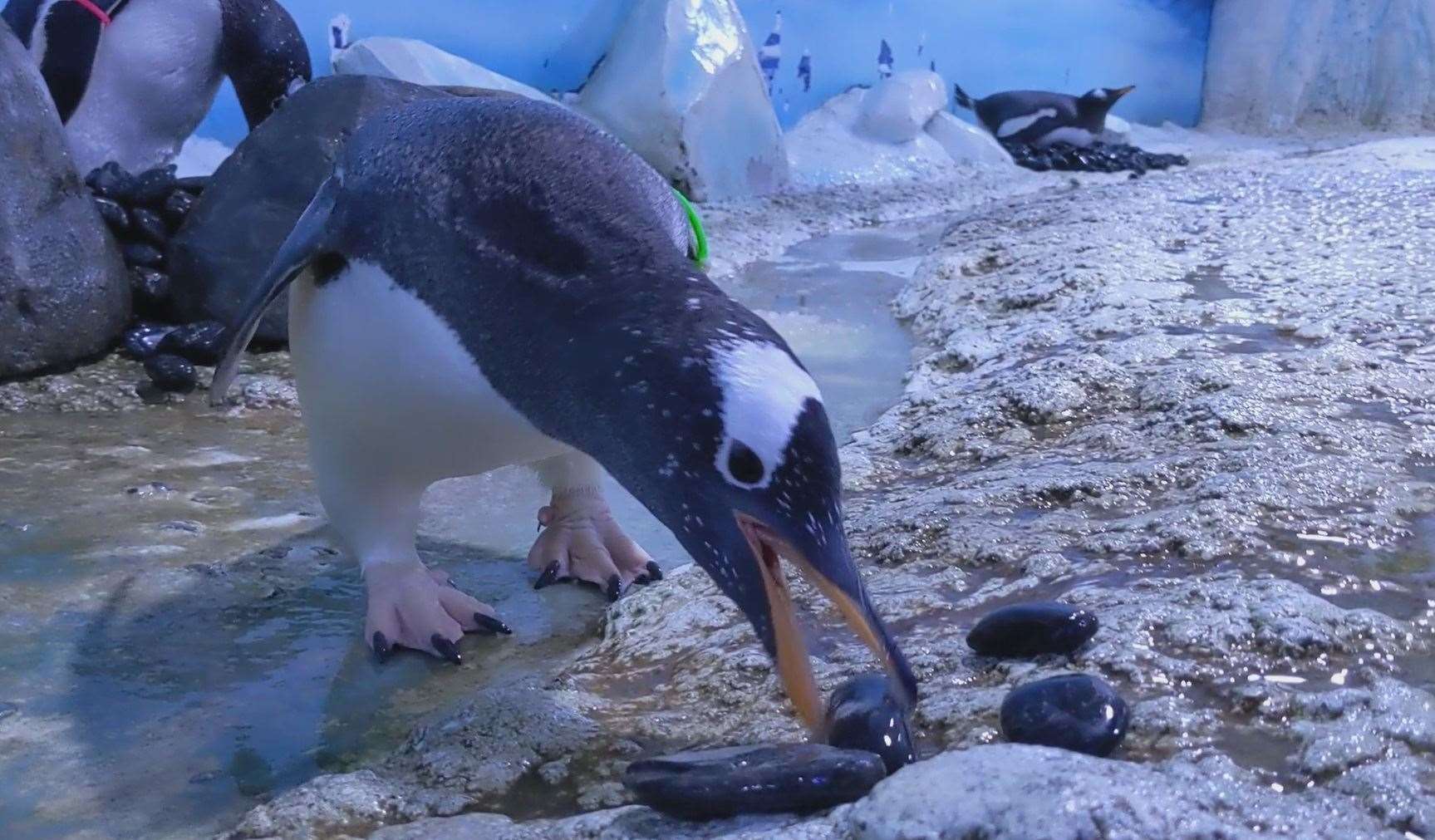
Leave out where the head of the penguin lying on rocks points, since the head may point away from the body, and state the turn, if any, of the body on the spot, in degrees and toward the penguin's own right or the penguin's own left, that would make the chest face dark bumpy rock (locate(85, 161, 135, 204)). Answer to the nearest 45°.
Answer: approximately 90° to the penguin's own right

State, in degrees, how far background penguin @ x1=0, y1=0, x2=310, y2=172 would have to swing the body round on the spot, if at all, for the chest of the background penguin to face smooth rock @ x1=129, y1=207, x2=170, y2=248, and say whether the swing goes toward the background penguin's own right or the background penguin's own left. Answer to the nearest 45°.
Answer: approximately 45° to the background penguin's own right

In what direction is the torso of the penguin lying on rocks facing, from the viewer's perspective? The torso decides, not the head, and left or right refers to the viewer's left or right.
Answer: facing to the right of the viewer

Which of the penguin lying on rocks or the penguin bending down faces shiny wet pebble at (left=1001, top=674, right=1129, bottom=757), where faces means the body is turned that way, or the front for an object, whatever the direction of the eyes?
the penguin bending down

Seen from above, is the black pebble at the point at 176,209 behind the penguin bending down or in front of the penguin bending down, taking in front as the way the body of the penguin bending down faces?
behind

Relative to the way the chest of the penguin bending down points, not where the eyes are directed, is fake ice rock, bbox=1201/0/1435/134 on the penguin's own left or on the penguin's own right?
on the penguin's own left

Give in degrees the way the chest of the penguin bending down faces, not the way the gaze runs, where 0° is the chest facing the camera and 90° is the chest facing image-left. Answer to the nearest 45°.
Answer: approximately 315°

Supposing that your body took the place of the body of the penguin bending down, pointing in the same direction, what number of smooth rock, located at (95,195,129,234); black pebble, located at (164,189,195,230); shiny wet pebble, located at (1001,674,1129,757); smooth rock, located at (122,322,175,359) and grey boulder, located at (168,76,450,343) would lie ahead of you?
1

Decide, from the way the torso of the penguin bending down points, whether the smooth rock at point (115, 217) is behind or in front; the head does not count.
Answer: behind

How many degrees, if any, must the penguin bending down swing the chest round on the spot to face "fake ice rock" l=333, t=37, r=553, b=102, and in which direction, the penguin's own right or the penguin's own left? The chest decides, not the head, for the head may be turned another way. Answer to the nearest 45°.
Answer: approximately 135° to the penguin's own left

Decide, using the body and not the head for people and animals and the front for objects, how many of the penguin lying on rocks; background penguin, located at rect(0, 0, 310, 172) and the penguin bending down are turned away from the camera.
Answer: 0

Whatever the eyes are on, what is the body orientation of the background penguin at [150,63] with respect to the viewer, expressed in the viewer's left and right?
facing the viewer and to the right of the viewer

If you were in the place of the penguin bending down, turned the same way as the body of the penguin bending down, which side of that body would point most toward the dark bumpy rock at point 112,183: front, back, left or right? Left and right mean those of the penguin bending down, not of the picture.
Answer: back

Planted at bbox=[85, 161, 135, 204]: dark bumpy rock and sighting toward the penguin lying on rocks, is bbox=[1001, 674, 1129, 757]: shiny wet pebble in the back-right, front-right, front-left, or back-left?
back-right
